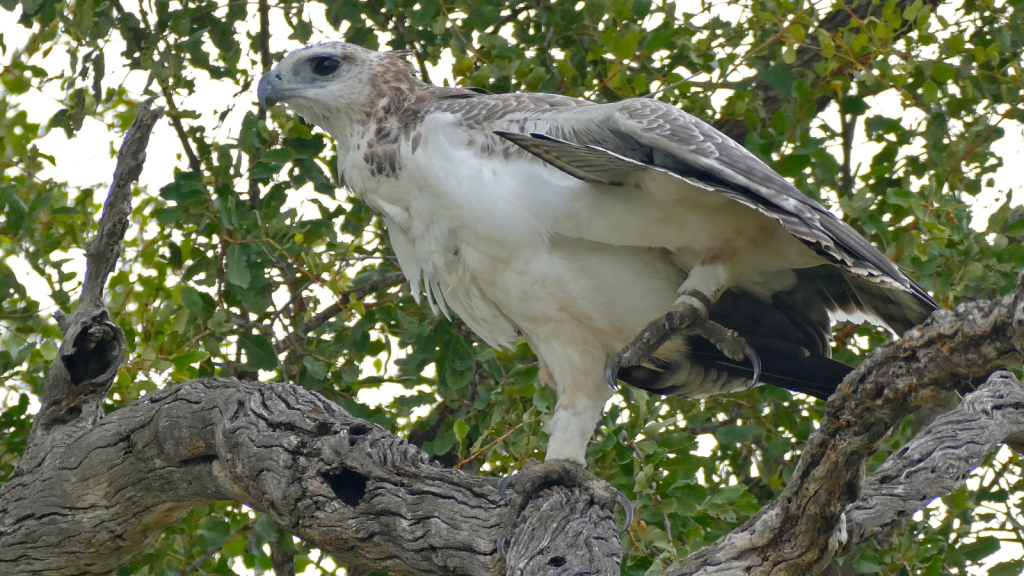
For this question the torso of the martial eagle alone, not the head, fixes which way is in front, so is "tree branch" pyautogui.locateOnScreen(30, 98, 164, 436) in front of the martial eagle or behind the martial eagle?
in front

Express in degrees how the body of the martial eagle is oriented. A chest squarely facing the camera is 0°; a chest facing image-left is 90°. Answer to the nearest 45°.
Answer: approximately 90°

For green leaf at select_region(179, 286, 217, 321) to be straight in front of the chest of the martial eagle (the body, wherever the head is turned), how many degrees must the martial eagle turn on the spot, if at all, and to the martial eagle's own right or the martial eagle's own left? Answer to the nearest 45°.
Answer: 0° — it already faces it

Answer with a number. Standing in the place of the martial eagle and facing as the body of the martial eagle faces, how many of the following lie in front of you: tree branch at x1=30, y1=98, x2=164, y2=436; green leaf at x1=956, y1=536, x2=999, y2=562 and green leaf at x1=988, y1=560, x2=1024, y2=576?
1

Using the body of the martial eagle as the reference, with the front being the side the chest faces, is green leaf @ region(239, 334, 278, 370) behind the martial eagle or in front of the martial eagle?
in front

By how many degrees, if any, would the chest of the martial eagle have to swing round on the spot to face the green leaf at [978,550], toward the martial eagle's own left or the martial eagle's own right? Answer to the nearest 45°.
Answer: approximately 135° to the martial eagle's own right
